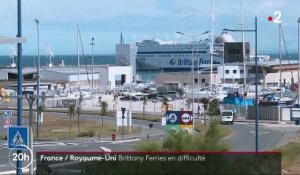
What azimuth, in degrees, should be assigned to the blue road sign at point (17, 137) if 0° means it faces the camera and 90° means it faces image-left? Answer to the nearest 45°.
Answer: approximately 0°

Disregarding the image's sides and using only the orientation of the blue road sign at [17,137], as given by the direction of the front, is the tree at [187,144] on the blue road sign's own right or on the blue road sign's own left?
on the blue road sign's own left
